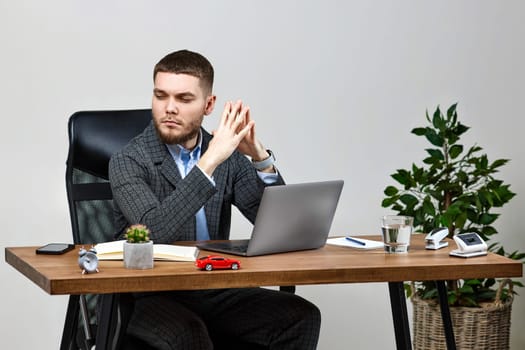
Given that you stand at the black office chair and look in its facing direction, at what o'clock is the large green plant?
The large green plant is roughly at 10 o'clock from the black office chair.

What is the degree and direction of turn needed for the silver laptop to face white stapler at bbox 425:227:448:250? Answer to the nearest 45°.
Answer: approximately 135° to its right

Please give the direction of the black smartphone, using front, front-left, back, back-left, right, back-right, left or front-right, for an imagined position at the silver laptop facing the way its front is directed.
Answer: front-left

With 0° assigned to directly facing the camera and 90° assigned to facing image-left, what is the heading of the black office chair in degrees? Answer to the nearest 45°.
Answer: approximately 315°

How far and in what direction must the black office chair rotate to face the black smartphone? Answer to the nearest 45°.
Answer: approximately 45° to its right

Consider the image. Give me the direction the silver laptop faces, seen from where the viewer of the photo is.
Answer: facing away from the viewer and to the left of the viewer

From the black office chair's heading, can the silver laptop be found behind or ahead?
ahead

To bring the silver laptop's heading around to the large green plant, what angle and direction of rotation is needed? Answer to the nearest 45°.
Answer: approximately 90° to its right

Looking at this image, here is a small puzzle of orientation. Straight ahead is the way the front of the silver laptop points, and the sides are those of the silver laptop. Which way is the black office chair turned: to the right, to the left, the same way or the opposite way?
the opposite way

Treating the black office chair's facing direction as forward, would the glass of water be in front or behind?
in front

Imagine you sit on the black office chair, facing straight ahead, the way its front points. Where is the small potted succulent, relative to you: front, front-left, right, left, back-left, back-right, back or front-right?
front-right
